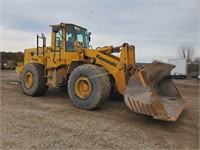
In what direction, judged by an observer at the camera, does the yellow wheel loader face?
facing the viewer and to the right of the viewer
